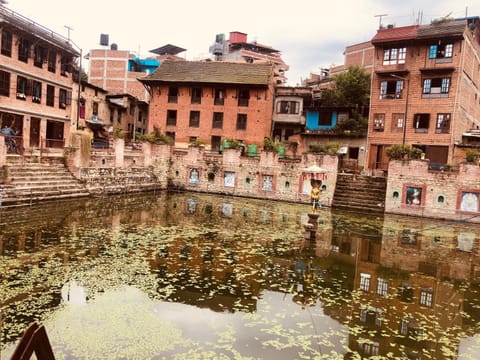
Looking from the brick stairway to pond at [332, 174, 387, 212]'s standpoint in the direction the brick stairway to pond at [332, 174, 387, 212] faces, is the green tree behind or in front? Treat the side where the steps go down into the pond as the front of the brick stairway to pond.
behind

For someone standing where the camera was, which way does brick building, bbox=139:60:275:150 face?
facing the viewer

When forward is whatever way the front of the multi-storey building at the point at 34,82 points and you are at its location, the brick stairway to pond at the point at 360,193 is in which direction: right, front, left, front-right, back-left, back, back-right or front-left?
front

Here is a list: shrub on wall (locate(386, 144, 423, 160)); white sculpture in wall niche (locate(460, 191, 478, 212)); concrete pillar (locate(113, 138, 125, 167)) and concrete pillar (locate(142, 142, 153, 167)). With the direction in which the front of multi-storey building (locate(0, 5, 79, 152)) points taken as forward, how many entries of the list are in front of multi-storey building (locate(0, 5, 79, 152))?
4

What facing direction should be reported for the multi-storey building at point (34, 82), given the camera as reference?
facing the viewer and to the right of the viewer

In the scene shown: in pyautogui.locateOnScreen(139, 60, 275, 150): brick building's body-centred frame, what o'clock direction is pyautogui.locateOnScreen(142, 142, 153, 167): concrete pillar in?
The concrete pillar is roughly at 1 o'clock from the brick building.

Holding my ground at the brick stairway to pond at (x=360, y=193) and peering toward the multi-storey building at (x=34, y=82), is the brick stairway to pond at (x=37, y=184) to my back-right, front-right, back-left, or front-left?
front-left

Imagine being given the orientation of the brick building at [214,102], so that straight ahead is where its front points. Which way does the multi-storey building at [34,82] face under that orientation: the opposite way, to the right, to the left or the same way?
to the left

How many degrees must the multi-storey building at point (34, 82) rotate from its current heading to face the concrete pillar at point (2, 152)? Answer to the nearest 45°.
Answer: approximately 45° to its right

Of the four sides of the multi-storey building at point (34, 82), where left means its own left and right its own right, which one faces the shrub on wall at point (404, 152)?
front

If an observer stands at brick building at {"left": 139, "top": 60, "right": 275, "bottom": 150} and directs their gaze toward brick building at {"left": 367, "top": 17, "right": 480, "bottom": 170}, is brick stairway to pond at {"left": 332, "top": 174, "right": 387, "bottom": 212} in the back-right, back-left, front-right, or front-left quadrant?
front-right

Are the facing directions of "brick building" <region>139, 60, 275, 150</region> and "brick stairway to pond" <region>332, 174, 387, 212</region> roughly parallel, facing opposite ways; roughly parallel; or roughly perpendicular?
roughly parallel

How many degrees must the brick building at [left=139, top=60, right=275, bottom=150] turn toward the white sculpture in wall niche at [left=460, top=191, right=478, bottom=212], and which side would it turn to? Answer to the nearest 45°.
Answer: approximately 45° to its left

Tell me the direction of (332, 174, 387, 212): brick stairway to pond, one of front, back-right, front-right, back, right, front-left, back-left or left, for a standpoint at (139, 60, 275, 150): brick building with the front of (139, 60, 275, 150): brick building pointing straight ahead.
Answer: front-left
